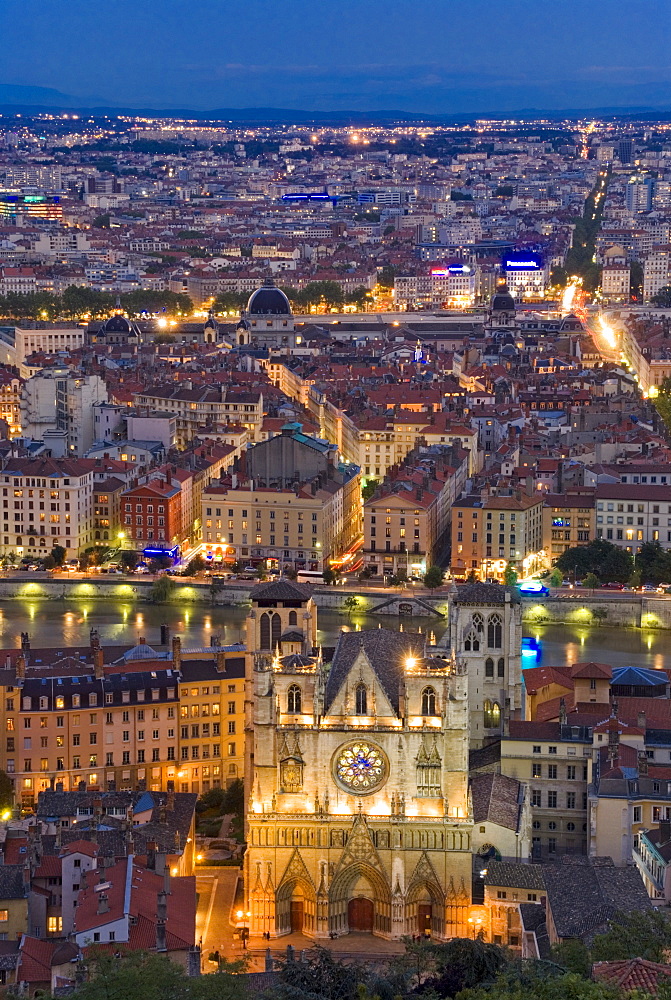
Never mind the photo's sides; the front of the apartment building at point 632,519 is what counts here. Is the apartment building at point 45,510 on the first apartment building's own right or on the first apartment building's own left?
on the first apartment building's own right

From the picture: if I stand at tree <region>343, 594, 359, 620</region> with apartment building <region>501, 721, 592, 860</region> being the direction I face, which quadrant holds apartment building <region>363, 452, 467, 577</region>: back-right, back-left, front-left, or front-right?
back-left

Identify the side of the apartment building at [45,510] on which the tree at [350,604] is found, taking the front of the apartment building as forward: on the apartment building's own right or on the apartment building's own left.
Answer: on the apartment building's own left

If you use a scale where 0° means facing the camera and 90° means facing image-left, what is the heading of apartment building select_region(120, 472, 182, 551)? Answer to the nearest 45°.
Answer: approximately 0°

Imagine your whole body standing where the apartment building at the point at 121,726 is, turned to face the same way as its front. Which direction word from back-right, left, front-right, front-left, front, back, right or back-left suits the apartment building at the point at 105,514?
back

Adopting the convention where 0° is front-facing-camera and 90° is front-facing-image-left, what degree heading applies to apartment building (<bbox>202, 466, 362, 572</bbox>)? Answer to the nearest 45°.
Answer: approximately 0°

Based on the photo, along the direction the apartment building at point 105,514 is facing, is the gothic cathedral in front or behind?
in front
